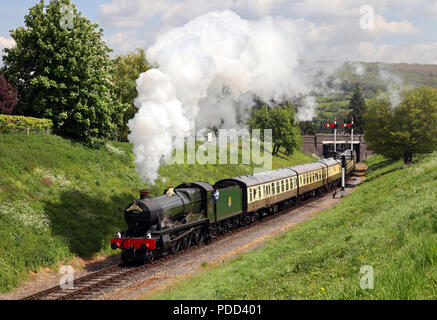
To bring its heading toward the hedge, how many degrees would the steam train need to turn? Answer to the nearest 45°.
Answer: approximately 90° to its right

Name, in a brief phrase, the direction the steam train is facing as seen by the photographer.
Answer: facing the viewer and to the left of the viewer

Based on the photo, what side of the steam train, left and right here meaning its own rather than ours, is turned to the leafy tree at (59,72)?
right

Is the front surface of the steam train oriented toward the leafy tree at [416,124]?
no
